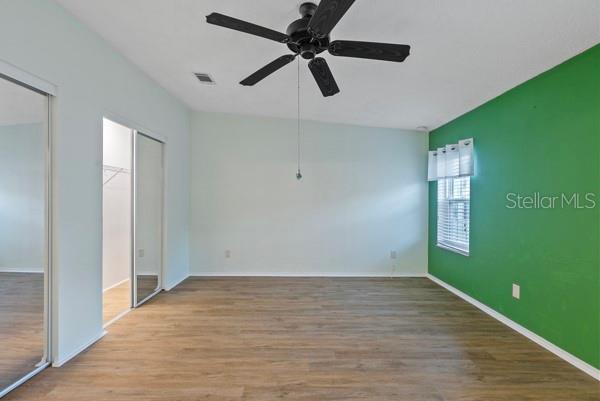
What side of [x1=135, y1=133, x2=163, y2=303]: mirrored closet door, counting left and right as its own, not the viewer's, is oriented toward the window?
front

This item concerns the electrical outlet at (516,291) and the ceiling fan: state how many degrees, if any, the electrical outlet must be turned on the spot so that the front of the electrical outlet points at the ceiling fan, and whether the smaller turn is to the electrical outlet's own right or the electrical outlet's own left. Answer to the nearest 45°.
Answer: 0° — it already faces it

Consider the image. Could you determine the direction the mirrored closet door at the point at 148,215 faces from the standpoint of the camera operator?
facing the viewer and to the right of the viewer

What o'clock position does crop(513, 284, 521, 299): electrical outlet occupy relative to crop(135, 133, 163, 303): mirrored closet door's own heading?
The electrical outlet is roughly at 12 o'clock from the mirrored closet door.

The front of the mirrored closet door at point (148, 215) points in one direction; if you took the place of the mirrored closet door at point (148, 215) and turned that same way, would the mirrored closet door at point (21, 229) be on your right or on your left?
on your right

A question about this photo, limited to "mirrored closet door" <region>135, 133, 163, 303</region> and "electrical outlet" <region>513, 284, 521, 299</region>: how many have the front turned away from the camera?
0

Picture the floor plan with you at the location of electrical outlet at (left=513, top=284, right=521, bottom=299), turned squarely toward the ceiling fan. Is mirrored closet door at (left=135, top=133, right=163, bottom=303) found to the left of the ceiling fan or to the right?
right

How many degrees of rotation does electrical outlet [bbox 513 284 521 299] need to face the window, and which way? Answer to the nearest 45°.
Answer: approximately 90° to its right

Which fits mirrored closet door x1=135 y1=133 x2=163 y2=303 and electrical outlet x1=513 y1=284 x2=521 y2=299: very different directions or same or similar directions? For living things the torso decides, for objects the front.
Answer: very different directions

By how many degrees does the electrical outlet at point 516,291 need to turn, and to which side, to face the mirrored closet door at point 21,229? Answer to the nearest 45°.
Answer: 0° — it already faces it

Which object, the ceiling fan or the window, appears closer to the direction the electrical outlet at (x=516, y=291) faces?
the ceiling fan

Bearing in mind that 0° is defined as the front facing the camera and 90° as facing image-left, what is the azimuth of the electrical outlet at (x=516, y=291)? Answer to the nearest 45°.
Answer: approximately 45°
